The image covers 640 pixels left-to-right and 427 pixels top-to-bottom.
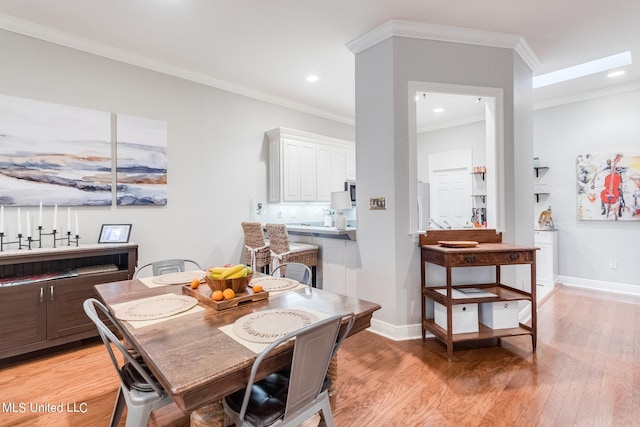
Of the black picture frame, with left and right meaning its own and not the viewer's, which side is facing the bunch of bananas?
front

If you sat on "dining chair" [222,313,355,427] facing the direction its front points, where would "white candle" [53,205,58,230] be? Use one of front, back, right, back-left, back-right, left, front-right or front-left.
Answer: front

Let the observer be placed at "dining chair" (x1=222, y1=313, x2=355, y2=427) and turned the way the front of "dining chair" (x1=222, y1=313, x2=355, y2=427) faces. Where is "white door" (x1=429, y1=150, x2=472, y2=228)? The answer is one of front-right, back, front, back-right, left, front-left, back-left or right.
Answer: right

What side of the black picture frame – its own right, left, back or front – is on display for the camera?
front

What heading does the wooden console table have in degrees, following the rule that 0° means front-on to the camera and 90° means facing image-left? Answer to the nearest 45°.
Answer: approximately 315°

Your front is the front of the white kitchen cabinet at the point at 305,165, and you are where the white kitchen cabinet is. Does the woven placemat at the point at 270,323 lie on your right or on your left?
on your right

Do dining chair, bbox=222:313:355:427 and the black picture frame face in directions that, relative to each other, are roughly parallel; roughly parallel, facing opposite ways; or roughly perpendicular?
roughly parallel, facing opposite ways

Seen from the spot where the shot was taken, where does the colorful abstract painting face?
facing the viewer

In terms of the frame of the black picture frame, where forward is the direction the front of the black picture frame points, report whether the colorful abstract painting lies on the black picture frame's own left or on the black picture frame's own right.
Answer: on the black picture frame's own left

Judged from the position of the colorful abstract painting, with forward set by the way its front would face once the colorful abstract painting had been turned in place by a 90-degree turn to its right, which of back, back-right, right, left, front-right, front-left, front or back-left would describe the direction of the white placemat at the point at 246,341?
left

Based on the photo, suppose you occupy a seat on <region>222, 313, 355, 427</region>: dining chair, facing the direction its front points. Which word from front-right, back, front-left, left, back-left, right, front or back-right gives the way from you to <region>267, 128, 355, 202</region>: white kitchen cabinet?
front-right

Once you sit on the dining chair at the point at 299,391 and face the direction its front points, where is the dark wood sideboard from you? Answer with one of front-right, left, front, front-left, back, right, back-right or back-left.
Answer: front

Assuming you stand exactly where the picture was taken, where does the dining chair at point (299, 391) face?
facing away from the viewer and to the left of the viewer

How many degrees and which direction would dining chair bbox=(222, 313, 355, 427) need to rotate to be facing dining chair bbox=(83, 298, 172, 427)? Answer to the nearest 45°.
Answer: approximately 45° to its left

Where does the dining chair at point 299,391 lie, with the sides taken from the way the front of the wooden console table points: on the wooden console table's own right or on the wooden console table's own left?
on the wooden console table's own right

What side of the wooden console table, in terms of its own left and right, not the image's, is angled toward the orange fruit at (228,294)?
right

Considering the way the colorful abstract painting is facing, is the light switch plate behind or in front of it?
in front
